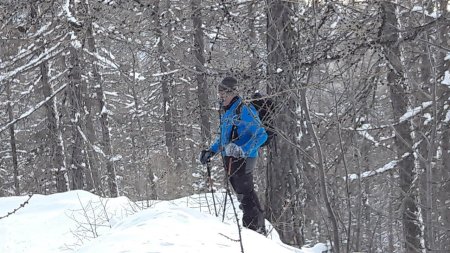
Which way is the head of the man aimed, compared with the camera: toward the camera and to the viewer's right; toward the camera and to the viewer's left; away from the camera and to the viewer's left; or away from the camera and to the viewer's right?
toward the camera and to the viewer's left

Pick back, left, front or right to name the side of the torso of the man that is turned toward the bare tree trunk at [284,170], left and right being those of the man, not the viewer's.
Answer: back

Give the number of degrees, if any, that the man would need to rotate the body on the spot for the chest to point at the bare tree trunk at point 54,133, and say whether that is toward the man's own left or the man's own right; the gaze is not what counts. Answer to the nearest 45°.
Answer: approximately 90° to the man's own right

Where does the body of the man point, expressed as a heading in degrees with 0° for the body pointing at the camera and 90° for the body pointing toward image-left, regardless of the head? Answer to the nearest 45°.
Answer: approximately 45°

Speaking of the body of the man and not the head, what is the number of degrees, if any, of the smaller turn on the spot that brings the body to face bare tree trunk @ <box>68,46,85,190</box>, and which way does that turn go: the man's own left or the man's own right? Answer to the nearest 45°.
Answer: approximately 90° to the man's own right
